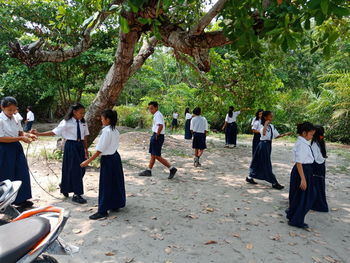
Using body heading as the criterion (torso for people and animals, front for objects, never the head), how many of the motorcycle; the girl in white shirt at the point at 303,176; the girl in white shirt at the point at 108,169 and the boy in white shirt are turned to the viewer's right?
1

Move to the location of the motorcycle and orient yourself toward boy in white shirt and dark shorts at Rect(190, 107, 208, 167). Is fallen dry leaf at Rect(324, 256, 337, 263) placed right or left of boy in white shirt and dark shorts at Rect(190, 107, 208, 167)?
right

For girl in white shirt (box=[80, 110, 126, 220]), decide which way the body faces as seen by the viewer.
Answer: to the viewer's left

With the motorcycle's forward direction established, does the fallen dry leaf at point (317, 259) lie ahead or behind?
behind

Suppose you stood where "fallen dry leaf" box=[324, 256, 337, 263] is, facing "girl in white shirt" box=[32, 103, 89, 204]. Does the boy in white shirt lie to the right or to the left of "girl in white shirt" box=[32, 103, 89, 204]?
right

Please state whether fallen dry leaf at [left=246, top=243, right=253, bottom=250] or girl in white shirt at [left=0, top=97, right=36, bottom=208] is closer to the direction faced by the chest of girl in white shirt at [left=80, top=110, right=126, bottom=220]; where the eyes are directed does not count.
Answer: the girl in white shirt

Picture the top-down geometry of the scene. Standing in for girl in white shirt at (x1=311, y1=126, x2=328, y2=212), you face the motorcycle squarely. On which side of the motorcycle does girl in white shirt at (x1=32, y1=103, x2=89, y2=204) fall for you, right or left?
right
